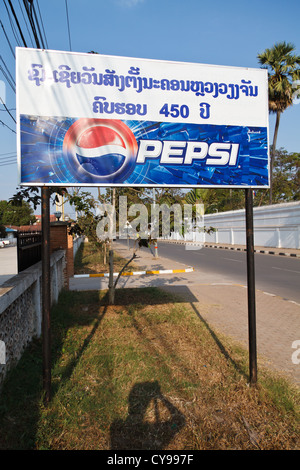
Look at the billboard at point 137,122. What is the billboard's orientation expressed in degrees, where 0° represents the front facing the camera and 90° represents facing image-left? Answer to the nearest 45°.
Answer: approximately 0°

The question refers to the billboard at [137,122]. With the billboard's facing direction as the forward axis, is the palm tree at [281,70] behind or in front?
behind

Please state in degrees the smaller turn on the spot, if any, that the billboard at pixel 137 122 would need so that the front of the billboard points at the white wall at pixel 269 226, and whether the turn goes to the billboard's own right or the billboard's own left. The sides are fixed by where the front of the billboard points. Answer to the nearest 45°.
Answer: approximately 135° to the billboard's own left
